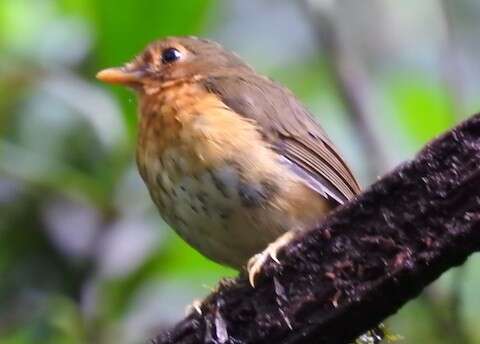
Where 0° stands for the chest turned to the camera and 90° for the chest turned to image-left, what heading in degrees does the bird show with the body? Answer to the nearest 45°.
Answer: approximately 90°
